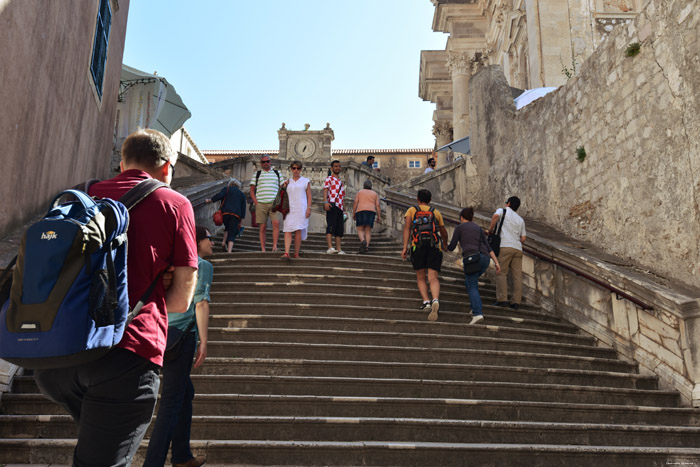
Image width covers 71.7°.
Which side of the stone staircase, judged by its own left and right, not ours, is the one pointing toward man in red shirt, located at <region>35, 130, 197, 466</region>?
front

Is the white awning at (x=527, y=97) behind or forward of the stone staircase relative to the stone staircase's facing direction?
behind

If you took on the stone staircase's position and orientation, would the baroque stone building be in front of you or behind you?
behind

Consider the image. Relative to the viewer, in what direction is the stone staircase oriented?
toward the camera

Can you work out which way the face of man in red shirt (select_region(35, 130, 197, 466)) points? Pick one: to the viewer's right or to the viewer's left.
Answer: to the viewer's right
